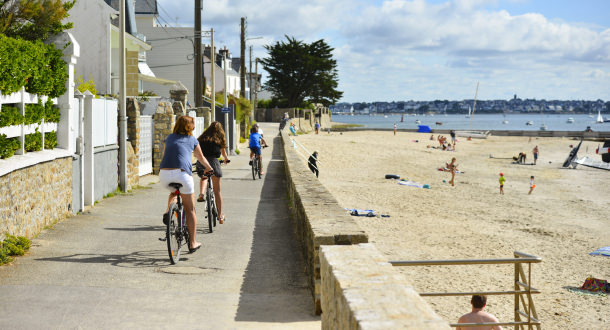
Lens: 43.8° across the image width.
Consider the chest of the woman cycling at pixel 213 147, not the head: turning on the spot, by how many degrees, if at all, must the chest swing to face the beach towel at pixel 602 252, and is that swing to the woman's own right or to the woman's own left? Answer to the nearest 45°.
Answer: approximately 45° to the woman's own right

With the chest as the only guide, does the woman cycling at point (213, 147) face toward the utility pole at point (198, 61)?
yes

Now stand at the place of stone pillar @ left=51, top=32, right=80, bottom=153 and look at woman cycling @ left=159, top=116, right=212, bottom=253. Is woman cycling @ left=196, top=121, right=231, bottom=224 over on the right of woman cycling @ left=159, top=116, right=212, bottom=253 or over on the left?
left

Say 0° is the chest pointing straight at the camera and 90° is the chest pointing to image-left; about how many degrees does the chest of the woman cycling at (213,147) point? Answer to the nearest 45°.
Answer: approximately 180°

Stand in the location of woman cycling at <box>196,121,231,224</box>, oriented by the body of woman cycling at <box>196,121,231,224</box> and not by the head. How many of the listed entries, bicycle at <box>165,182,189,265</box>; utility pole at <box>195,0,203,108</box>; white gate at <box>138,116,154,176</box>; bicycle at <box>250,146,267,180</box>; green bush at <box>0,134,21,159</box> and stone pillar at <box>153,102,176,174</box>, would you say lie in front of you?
4

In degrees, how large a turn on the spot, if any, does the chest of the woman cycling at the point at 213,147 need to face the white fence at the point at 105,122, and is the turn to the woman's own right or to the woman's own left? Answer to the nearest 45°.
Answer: approximately 45° to the woman's own left

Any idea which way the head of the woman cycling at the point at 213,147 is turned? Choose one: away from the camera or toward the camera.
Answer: away from the camera

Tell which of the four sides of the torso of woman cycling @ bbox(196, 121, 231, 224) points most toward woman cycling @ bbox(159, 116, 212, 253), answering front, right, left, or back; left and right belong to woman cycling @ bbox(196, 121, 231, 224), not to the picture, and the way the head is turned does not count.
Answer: back

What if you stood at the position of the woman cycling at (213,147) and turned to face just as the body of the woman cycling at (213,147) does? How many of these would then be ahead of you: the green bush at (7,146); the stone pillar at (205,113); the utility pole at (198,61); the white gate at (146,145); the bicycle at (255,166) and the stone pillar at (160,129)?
5

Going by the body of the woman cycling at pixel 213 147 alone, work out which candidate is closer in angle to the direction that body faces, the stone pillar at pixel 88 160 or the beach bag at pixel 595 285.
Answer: the stone pillar
